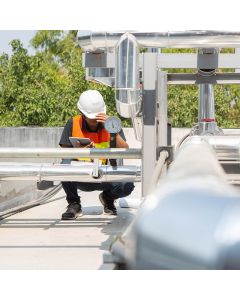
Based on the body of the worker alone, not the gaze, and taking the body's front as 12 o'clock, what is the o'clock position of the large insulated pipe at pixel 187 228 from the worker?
The large insulated pipe is roughly at 12 o'clock from the worker.

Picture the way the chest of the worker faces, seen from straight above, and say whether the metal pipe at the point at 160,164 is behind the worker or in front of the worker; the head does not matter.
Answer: in front

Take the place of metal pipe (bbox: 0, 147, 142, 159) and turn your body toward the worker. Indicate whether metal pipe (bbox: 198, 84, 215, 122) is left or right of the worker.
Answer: right

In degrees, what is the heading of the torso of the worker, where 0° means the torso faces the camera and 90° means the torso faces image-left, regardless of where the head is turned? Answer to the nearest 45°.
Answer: approximately 0°

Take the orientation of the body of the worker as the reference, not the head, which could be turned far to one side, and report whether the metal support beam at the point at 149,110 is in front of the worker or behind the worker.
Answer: in front
